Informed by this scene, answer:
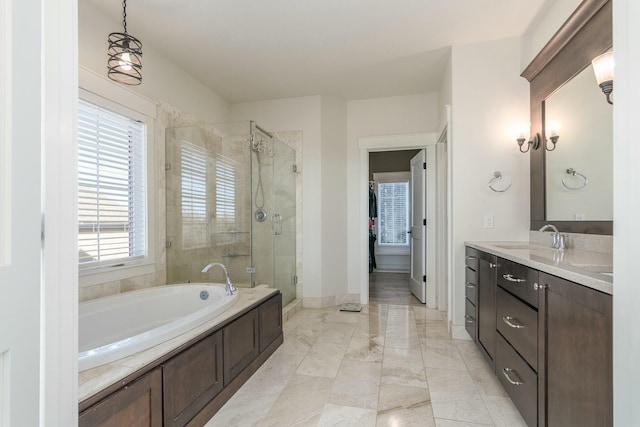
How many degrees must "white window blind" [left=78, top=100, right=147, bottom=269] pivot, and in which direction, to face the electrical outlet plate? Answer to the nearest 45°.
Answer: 0° — it already faces it

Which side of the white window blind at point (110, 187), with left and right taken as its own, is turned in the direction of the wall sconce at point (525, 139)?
front

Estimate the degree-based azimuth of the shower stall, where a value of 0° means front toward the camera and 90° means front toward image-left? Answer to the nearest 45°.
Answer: approximately 315°

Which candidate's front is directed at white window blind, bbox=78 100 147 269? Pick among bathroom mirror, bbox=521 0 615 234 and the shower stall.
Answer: the bathroom mirror

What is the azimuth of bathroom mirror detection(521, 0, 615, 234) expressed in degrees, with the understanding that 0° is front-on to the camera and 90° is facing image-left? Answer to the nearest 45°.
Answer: approximately 45°

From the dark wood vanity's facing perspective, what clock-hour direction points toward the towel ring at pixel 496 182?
The towel ring is roughly at 4 o'clock from the dark wood vanity.

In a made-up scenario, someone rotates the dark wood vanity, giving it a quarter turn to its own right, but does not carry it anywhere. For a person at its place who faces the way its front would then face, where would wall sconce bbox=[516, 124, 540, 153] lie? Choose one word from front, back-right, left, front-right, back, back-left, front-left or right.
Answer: front-right

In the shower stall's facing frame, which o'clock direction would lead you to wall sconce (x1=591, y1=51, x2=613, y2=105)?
The wall sconce is roughly at 12 o'clock from the shower stall.

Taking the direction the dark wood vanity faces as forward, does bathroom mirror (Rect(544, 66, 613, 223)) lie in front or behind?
behind

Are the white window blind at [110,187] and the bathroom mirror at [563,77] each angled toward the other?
yes

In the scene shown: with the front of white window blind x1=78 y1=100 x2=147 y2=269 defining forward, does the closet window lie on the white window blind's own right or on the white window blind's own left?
on the white window blind's own left

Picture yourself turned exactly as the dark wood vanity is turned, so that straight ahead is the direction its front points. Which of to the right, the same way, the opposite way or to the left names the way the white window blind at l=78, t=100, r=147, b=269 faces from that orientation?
the opposite way
